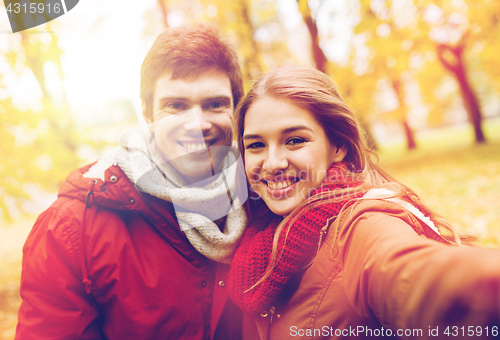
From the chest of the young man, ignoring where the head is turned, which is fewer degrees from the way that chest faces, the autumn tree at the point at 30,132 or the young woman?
the young woman

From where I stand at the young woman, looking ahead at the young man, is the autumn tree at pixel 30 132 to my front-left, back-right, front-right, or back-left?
front-right

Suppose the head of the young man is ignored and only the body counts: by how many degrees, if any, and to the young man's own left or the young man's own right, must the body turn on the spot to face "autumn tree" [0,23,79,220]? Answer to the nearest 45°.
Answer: approximately 135° to the young man's own left

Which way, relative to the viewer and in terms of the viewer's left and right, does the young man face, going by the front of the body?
facing the viewer and to the right of the viewer

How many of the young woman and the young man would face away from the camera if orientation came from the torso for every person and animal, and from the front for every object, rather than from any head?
0

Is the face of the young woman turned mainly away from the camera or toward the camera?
toward the camera

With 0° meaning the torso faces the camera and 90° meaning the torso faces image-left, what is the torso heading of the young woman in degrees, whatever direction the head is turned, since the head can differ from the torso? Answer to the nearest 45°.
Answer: approximately 45°
